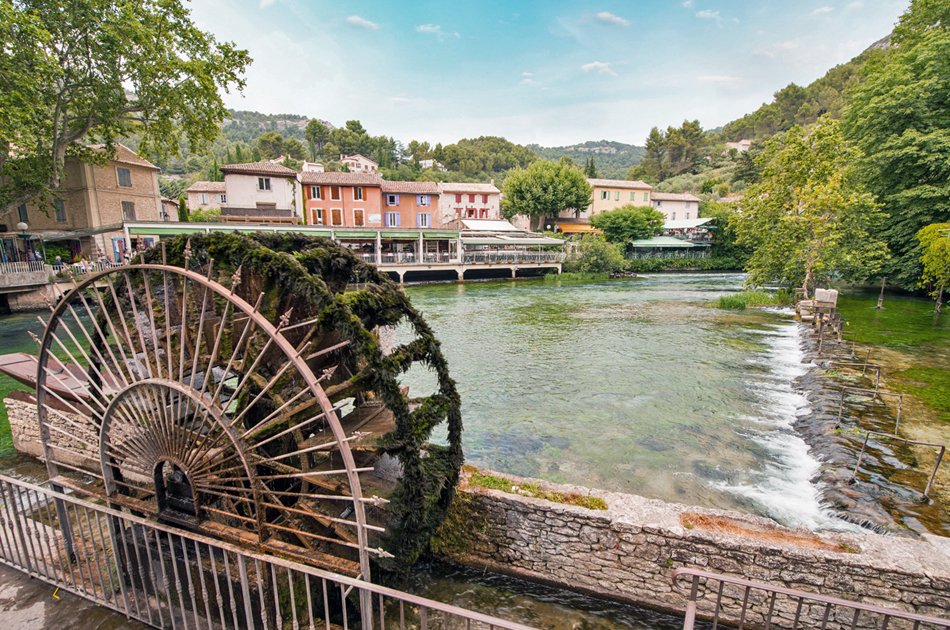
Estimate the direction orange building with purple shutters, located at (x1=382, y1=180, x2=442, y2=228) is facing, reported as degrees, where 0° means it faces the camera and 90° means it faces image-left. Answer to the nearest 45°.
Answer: approximately 0°

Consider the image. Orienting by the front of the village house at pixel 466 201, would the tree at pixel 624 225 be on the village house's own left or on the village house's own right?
on the village house's own left

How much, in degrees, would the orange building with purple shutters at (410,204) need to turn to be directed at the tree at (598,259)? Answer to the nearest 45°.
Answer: approximately 45° to its left

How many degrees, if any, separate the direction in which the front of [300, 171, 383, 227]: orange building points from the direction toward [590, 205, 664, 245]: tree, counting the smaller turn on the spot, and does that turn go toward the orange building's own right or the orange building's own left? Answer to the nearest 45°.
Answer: approximately 90° to the orange building's own left

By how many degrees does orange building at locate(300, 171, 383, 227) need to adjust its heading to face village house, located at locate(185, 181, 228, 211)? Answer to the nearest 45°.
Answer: approximately 135° to its right

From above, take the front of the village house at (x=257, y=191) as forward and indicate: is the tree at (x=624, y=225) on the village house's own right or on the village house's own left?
on the village house's own left
